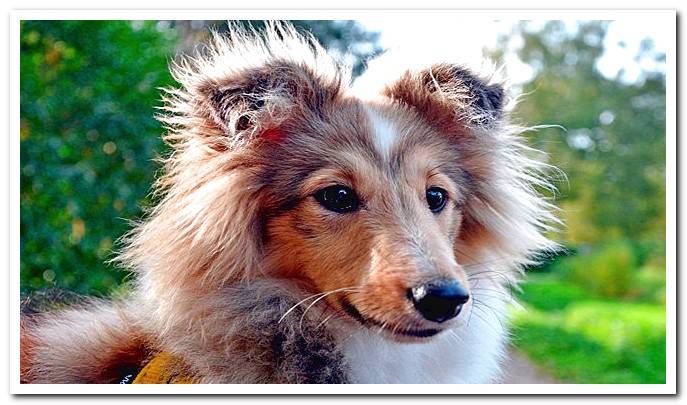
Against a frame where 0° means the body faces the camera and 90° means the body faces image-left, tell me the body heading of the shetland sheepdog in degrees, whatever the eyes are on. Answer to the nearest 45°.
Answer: approximately 315°
